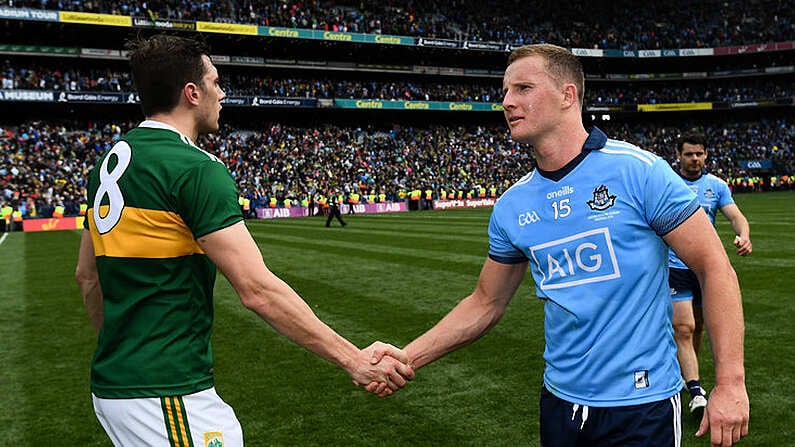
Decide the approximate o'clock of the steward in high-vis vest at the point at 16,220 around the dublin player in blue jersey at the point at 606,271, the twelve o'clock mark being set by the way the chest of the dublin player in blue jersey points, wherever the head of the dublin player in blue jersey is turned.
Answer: The steward in high-vis vest is roughly at 3 o'clock from the dublin player in blue jersey.

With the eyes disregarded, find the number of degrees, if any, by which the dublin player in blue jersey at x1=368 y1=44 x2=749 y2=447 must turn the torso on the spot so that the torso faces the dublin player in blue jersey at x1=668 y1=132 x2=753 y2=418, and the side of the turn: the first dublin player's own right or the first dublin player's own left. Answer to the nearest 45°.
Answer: approximately 135° to the first dublin player's own right

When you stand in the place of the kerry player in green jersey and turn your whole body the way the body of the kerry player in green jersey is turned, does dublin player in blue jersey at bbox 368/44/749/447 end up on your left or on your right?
on your right

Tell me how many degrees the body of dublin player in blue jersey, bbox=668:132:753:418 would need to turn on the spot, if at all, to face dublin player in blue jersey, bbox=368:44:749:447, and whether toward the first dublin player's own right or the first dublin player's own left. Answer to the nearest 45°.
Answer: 0° — they already face them

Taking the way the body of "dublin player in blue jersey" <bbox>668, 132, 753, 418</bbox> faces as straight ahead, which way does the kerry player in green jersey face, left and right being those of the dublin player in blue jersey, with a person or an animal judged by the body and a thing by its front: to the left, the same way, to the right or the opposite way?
the opposite way

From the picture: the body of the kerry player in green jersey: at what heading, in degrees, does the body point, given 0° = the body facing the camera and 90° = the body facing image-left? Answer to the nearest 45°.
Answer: approximately 225°

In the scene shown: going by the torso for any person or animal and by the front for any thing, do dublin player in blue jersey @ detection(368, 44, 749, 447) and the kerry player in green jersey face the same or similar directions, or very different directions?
very different directions

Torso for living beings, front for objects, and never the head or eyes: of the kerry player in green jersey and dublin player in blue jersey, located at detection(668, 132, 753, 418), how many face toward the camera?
1

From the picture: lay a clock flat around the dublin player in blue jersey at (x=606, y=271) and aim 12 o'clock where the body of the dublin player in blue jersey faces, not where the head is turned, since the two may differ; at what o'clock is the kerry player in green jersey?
The kerry player in green jersey is roughly at 1 o'clock from the dublin player in blue jersey.

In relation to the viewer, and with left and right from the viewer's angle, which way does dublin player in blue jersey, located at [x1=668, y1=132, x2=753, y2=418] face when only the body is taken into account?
facing the viewer

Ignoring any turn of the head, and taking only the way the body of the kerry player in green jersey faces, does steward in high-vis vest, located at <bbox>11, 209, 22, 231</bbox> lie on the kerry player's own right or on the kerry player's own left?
on the kerry player's own left

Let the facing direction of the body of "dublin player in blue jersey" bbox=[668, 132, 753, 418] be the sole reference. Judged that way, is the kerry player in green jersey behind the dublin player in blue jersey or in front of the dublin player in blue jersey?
in front

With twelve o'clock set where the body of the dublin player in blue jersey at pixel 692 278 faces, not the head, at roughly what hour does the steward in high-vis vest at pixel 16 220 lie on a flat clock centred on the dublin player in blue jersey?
The steward in high-vis vest is roughly at 4 o'clock from the dublin player in blue jersey.

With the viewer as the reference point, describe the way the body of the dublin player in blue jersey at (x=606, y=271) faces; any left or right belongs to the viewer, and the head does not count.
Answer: facing the viewer and to the left of the viewer
